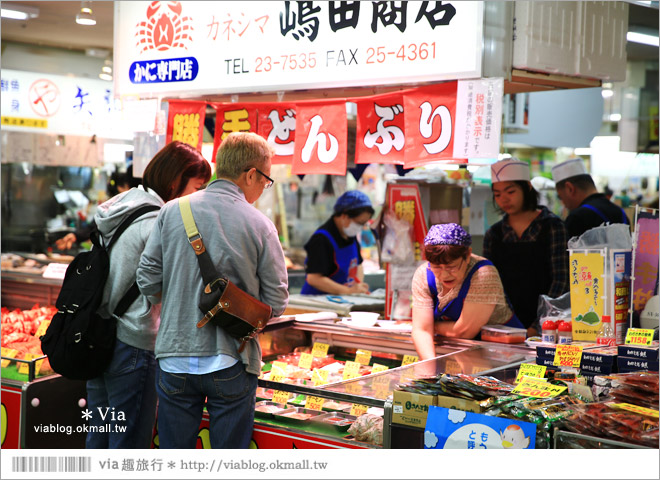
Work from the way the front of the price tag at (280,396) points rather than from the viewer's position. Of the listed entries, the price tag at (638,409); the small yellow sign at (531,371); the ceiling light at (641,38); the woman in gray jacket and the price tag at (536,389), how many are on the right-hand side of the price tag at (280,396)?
1

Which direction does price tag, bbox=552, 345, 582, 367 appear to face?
toward the camera

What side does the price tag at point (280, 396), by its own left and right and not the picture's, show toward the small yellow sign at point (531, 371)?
left

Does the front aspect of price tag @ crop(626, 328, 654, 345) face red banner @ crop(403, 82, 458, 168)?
no

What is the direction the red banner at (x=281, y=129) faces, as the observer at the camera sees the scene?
facing the viewer

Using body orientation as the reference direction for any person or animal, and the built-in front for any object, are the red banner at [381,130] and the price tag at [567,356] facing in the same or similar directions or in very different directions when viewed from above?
same or similar directions

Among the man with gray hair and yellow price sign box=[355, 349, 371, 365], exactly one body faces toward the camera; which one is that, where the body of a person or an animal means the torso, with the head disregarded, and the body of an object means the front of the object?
the yellow price sign

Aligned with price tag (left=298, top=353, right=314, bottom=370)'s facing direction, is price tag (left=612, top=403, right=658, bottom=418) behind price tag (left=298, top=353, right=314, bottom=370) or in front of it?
in front

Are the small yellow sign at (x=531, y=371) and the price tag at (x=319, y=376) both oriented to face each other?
no

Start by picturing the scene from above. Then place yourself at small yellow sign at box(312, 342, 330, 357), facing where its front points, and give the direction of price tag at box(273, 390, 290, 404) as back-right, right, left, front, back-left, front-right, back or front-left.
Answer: front

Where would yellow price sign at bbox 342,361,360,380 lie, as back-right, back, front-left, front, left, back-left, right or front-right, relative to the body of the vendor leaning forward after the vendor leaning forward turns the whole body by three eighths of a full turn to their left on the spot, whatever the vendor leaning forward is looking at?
back-right

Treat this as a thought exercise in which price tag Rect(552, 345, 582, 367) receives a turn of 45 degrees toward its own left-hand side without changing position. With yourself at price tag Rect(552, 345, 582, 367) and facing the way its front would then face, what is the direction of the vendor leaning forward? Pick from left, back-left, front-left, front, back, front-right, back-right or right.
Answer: back

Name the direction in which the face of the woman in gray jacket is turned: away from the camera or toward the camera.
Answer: away from the camera

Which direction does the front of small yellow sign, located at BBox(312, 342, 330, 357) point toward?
toward the camera

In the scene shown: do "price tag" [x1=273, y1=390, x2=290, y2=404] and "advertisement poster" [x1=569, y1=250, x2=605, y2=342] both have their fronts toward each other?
no

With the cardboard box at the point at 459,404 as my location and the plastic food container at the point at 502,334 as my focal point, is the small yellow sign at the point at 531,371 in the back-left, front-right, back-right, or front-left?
front-right

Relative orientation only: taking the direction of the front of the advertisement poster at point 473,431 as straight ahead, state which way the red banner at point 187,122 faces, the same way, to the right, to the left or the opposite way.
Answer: the same way

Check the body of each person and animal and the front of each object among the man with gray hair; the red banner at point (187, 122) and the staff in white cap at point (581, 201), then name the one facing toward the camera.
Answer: the red banner

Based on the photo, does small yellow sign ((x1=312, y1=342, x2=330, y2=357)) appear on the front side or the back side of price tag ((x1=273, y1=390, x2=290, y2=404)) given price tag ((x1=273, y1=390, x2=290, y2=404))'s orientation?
on the back side
